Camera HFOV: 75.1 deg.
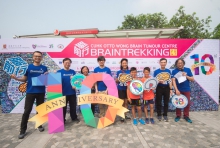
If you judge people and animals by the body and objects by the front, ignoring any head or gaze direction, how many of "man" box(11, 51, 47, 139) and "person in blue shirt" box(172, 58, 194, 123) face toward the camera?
2

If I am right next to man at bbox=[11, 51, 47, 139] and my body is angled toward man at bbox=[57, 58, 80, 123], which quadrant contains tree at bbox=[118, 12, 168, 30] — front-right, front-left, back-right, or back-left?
front-left

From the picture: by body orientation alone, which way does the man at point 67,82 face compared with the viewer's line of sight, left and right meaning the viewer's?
facing the viewer

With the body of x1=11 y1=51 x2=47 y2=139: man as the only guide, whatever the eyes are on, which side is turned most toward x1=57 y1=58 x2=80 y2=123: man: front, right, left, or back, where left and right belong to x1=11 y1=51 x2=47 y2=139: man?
left

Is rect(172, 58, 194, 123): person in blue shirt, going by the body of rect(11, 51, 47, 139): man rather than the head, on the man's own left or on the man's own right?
on the man's own left

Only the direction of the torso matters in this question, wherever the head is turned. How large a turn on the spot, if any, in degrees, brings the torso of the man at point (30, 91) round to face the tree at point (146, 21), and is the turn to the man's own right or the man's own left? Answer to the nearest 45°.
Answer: approximately 135° to the man's own left

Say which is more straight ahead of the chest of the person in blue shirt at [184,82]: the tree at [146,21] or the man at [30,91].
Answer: the man

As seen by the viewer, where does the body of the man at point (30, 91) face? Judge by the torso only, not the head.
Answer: toward the camera

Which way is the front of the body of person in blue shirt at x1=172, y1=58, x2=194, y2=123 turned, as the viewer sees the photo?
toward the camera

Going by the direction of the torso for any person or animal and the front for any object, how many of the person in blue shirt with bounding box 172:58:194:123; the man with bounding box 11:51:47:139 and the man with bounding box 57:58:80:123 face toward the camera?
3

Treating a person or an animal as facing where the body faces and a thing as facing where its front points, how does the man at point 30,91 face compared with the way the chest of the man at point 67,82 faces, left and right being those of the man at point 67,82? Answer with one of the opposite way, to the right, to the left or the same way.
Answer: the same way

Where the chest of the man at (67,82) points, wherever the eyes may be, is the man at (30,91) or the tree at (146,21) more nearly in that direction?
the man

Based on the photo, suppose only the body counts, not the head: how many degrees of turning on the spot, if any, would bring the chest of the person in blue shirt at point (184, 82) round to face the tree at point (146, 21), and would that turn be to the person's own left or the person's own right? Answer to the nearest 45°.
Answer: approximately 180°

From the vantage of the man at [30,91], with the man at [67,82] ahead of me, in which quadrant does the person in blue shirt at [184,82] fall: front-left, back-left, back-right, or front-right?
front-right

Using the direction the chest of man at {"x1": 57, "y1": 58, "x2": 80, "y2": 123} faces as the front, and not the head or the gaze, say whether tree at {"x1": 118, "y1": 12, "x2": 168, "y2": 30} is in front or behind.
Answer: behind

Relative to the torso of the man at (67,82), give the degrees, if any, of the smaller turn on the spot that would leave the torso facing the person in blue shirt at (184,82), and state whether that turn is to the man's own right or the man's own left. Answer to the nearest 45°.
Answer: approximately 90° to the man's own left

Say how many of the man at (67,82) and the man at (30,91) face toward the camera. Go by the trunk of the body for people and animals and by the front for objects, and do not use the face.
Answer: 2
